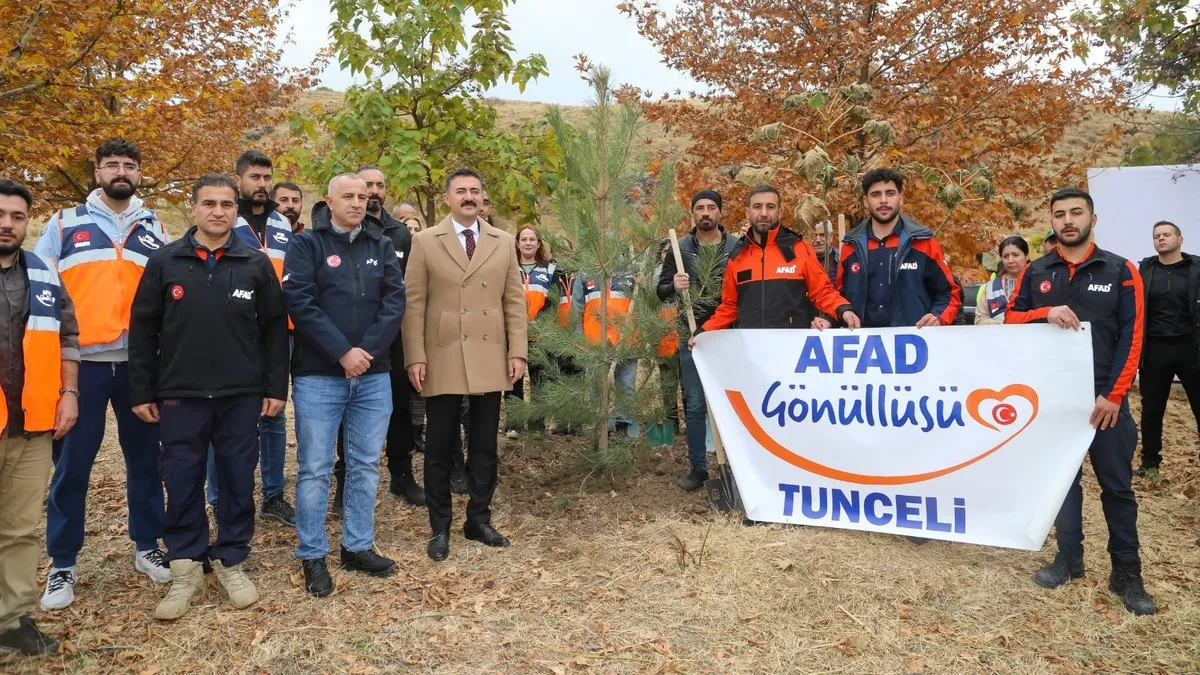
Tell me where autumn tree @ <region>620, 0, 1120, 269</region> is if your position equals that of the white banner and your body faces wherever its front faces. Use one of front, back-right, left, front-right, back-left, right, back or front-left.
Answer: back

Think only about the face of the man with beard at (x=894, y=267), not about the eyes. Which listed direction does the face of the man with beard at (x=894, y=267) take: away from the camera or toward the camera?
toward the camera

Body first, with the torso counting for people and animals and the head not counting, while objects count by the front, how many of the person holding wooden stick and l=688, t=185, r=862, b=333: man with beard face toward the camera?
2

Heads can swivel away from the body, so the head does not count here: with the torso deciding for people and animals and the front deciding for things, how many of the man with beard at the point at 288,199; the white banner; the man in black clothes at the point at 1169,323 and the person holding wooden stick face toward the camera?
4

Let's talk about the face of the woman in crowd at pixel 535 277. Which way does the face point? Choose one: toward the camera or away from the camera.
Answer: toward the camera

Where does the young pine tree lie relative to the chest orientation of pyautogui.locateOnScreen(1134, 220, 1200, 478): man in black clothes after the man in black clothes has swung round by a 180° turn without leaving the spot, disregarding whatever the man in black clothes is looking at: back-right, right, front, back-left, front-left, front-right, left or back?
back-left

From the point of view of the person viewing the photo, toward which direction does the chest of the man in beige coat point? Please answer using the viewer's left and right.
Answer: facing the viewer

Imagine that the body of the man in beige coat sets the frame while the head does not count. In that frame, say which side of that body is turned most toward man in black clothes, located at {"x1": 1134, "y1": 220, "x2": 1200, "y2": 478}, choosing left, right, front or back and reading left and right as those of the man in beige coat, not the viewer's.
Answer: left

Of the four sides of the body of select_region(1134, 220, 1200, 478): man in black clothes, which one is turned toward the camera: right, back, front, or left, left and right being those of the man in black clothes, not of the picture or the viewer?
front

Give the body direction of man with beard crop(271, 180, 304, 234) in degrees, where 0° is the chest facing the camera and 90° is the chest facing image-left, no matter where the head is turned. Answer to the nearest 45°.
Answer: approximately 0°

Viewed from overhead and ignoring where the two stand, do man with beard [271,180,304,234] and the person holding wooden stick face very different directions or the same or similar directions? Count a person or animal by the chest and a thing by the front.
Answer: same or similar directions

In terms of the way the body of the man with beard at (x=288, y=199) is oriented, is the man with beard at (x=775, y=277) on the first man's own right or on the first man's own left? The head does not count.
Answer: on the first man's own left
